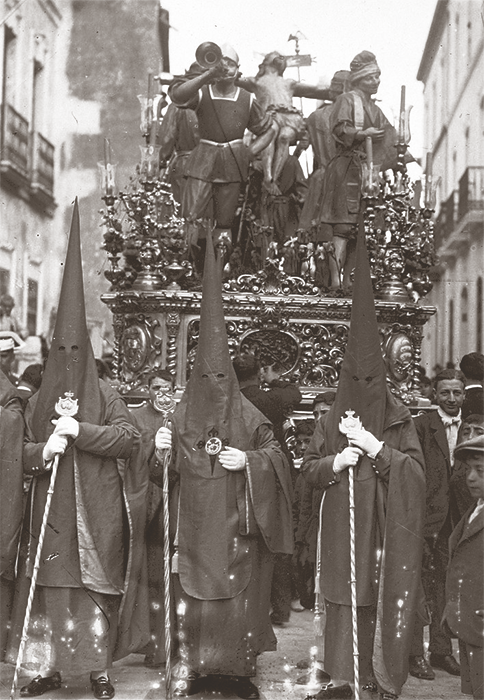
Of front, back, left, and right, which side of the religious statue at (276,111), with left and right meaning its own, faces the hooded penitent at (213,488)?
front

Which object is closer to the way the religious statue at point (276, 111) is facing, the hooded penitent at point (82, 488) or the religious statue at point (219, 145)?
the hooded penitent

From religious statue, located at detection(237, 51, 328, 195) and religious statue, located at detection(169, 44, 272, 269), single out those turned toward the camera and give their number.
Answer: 2

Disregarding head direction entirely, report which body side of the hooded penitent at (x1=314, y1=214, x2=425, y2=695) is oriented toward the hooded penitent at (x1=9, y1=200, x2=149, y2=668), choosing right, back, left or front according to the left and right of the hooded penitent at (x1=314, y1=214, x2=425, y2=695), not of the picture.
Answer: right

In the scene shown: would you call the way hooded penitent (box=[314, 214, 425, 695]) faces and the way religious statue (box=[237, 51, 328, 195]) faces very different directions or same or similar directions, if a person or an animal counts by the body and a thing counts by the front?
same or similar directions

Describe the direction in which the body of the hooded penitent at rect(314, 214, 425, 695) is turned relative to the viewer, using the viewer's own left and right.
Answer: facing the viewer

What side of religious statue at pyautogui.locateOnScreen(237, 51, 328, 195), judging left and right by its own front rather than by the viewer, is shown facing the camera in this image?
front

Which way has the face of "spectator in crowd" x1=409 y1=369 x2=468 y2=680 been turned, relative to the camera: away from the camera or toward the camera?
toward the camera

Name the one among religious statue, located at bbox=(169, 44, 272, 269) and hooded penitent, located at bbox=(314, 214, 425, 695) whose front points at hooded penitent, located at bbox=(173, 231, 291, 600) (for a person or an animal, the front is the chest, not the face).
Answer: the religious statue

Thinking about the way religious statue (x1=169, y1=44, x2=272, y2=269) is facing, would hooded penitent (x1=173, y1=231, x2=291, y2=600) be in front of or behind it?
in front

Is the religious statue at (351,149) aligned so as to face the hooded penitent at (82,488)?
no

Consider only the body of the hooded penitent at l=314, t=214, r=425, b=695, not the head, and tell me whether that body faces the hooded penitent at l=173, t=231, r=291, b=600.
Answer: no
